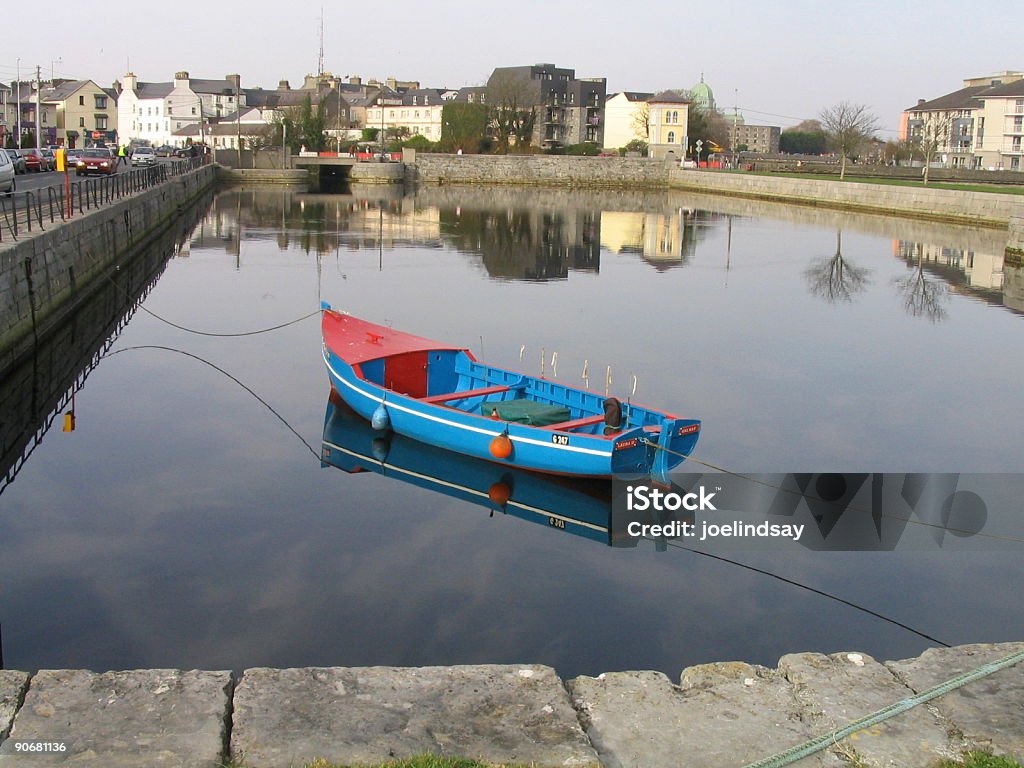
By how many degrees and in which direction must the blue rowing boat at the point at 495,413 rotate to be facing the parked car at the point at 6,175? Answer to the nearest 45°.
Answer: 0° — it already faces it

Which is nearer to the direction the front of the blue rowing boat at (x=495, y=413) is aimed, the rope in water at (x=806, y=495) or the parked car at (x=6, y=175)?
the parked car

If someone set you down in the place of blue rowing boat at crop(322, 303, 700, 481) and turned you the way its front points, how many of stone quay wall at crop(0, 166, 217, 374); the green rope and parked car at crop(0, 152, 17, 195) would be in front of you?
2

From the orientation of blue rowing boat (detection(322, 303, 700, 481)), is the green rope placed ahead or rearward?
rearward

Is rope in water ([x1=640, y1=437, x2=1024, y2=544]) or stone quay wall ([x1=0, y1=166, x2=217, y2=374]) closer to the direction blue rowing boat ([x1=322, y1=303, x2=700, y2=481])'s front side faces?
the stone quay wall

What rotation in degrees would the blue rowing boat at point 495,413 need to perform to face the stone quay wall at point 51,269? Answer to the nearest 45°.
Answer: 0° — it already faces it

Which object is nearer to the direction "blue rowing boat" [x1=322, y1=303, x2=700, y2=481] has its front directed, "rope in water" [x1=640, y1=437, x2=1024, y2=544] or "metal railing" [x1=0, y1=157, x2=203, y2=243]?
the metal railing

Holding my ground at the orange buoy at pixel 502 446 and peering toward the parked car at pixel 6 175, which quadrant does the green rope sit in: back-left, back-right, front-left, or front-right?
back-left

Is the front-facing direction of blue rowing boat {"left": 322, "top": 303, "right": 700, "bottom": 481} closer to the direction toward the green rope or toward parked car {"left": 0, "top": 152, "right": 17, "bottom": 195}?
the parked car

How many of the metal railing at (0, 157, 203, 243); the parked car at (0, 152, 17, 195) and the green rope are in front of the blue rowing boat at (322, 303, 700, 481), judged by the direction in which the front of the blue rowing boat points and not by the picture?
2

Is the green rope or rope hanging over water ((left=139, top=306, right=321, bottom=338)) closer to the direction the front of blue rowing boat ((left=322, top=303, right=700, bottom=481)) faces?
the rope hanging over water

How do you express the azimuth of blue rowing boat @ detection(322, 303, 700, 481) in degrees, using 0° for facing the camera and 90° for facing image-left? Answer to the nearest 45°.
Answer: approximately 135°
